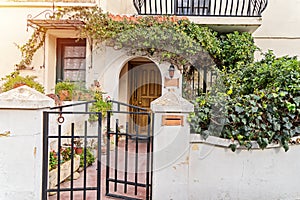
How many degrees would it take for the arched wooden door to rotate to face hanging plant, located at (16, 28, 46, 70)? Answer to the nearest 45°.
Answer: approximately 45° to its right

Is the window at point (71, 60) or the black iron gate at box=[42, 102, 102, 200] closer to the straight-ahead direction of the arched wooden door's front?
the black iron gate

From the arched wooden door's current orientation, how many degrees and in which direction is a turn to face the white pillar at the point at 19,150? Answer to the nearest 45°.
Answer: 0° — it already faces it

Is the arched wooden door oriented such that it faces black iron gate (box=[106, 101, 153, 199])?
yes

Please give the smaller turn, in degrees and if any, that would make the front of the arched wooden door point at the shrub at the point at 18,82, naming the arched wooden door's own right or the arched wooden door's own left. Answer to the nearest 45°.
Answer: approximately 45° to the arched wooden door's own right

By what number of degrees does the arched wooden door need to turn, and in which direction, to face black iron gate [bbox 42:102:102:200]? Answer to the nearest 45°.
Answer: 0° — it already faces it

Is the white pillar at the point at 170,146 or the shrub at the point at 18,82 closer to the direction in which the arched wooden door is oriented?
the white pillar

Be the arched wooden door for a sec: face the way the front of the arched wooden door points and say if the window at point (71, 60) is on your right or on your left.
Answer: on your right
